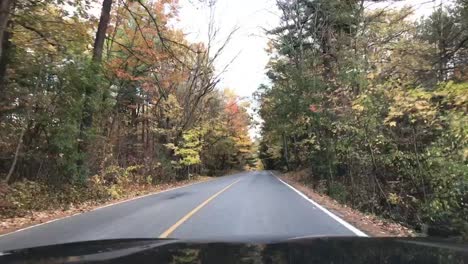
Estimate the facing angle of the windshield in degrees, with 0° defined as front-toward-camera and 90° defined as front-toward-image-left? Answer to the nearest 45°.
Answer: approximately 180°
